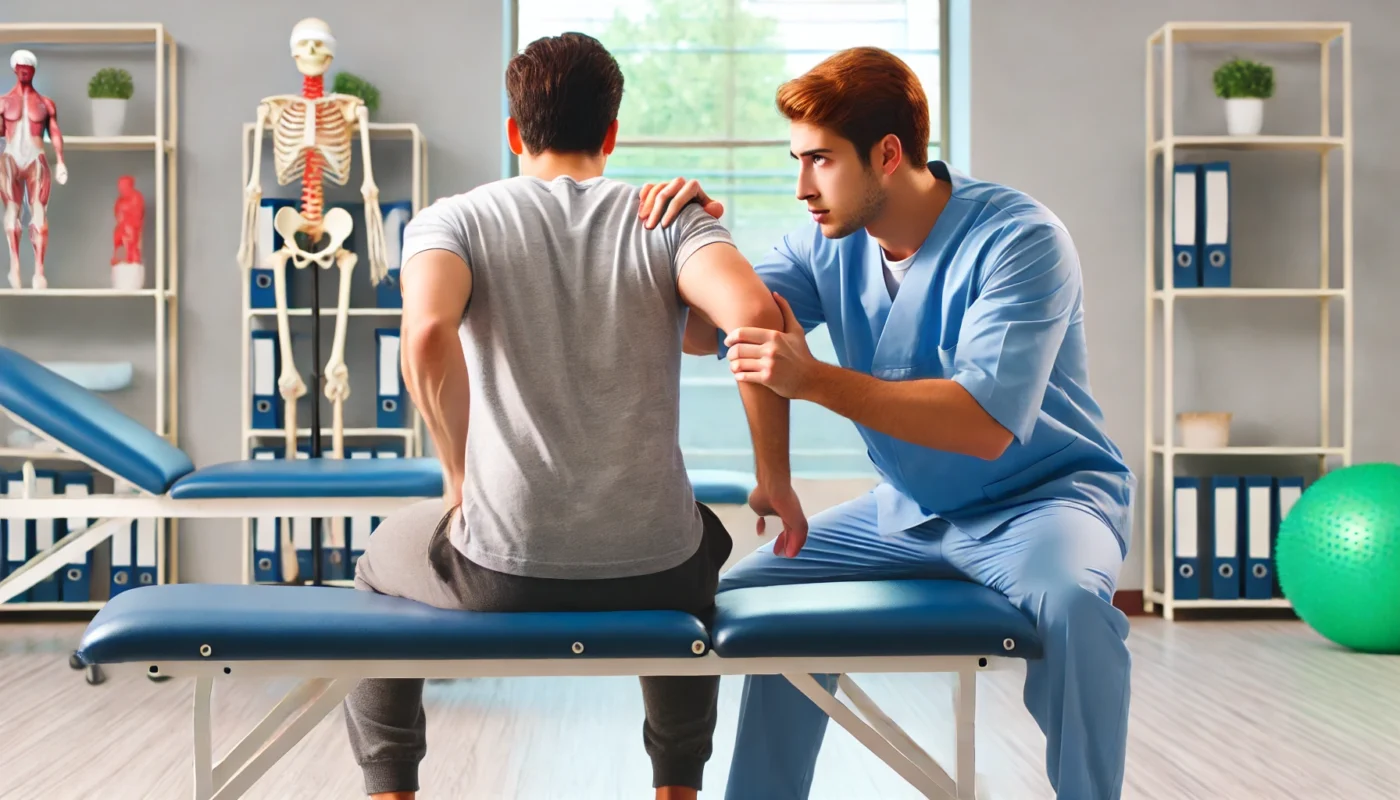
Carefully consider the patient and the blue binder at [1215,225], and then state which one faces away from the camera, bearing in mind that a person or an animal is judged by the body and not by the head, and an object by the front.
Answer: the patient

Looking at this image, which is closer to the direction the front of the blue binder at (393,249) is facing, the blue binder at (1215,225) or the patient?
the patient

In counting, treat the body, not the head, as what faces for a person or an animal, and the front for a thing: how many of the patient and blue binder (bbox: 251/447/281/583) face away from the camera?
1

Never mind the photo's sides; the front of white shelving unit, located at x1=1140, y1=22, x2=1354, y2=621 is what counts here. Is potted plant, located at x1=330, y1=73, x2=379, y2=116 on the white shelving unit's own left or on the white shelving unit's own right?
on the white shelving unit's own right

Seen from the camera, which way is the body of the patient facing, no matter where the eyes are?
away from the camera

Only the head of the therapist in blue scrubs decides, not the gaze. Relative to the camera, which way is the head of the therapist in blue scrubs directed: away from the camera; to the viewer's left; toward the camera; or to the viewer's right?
to the viewer's left

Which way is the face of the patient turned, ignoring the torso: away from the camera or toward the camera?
away from the camera

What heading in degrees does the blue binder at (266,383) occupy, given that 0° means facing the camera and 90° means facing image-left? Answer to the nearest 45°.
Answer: approximately 0°
